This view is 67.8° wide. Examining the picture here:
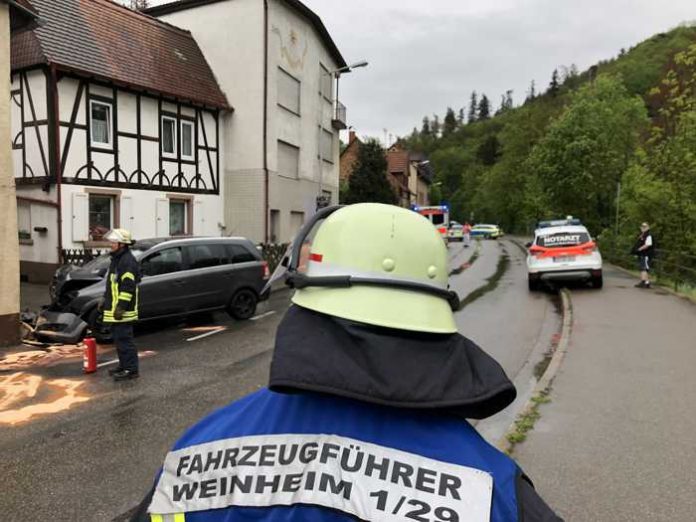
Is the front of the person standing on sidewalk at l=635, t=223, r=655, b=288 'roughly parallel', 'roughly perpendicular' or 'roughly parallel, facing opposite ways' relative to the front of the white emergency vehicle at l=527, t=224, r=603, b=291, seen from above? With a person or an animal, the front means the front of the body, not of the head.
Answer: roughly perpendicular

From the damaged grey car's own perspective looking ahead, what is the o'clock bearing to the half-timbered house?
The half-timbered house is roughly at 4 o'clock from the damaged grey car.

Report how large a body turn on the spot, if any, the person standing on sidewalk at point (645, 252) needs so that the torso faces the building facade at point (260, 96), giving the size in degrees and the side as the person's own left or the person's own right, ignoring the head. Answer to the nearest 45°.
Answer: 0° — they already face it

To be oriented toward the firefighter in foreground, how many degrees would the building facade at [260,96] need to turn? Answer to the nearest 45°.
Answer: approximately 45° to its right

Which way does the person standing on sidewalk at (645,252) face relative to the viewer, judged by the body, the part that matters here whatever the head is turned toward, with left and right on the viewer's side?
facing to the left of the viewer

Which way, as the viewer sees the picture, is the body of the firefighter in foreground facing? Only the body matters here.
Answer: away from the camera

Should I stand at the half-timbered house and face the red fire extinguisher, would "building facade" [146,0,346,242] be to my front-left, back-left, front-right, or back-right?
back-left

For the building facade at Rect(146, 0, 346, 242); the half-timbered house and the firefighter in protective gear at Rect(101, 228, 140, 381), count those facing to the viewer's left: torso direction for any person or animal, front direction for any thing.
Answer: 1

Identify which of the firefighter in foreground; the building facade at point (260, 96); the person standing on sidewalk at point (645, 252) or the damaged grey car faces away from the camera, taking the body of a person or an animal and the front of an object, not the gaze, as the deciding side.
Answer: the firefighter in foreground

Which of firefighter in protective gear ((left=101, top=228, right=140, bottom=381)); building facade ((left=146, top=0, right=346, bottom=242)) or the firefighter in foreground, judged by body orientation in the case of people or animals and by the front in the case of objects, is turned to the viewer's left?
the firefighter in protective gear

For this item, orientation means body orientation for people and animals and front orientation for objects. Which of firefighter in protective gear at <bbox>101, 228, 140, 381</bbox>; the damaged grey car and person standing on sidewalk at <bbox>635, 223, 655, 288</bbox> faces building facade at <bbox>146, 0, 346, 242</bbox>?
the person standing on sidewalk

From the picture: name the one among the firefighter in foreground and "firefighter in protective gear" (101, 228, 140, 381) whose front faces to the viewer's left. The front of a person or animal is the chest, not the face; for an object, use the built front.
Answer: the firefighter in protective gear
